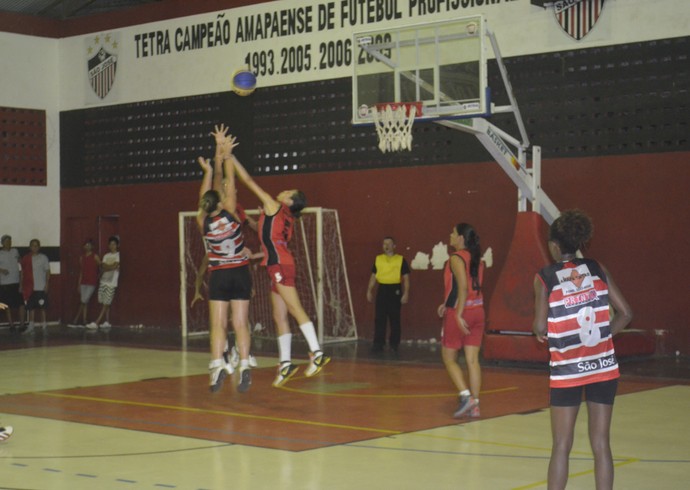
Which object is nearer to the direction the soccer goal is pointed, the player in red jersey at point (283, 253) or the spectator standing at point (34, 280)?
the player in red jersey

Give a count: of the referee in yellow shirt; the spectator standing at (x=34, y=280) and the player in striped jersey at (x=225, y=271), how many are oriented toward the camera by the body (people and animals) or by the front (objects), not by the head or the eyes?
2

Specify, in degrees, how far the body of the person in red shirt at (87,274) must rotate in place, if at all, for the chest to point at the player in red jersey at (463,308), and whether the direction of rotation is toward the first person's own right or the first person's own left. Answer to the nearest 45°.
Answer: approximately 45° to the first person's own left

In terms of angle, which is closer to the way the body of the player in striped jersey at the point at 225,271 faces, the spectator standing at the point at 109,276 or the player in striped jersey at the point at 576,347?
the spectator standing

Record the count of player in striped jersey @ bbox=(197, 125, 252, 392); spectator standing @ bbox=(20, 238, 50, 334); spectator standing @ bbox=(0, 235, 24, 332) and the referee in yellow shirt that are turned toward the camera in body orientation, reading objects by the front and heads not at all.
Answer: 3

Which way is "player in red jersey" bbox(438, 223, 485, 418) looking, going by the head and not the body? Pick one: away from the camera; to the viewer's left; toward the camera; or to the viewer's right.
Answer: to the viewer's left

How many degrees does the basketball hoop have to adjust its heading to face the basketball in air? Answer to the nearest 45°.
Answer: approximately 45° to its right

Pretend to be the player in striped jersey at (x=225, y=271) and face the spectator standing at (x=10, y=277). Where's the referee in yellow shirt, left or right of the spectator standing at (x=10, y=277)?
right

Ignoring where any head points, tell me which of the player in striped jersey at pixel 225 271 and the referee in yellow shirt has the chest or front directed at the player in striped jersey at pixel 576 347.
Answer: the referee in yellow shirt

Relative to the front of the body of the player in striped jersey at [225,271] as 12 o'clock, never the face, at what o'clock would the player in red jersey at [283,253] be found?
The player in red jersey is roughly at 3 o'clock from the player in striped jersey.

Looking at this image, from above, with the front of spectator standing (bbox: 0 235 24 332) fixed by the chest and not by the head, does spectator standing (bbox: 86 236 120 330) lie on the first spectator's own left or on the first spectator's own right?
on the first spectator's own left

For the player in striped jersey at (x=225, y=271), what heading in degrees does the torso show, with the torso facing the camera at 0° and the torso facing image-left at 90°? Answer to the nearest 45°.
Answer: approximately 180°
